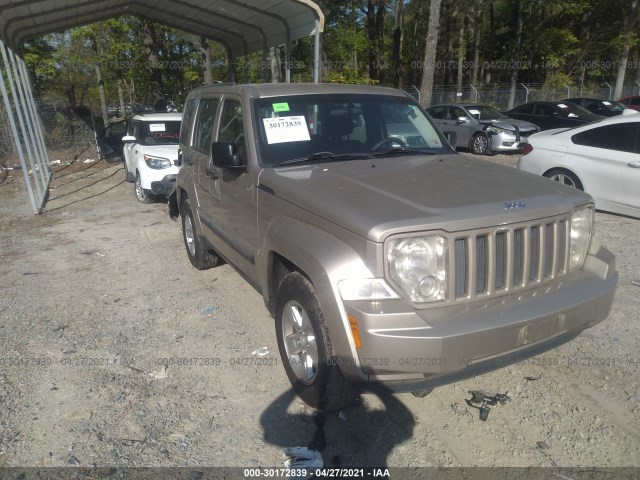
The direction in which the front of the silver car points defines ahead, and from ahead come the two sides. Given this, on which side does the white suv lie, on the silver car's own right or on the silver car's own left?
on the silver car's own right

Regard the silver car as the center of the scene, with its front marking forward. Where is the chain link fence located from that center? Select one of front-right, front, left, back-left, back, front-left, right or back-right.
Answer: back-left

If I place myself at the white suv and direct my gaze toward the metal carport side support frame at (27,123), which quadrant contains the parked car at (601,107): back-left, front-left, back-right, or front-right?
back-right

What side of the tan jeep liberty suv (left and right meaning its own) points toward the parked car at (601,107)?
left

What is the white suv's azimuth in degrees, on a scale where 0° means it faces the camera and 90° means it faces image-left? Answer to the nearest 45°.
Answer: approximately 315°

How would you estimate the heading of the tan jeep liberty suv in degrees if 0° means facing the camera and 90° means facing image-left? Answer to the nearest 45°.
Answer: approximately 315°

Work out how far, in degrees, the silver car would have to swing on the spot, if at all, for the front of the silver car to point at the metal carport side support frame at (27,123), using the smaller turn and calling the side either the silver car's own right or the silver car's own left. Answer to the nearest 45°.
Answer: approximately 90° to the silver car's own right

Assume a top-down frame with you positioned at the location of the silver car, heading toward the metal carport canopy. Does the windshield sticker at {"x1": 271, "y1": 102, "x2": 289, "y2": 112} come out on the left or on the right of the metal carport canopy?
left

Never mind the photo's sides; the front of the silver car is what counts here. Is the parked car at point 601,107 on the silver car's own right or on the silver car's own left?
on the silver car's own left
